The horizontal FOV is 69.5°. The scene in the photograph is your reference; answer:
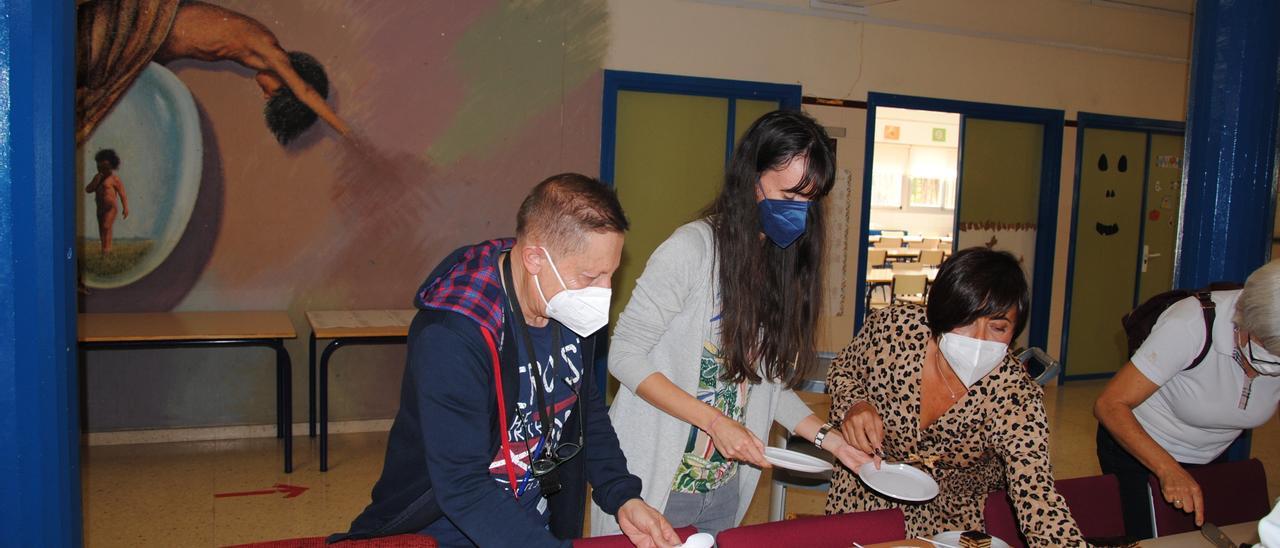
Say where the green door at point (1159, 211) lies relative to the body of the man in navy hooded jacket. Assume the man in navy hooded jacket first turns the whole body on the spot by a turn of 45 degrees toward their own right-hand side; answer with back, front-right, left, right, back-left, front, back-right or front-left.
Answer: back-left

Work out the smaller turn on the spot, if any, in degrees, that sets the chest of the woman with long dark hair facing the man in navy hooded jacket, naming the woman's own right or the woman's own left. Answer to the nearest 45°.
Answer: approximately 90° to the woman's own right

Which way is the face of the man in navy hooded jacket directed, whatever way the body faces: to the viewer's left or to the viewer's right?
to the viewer's right

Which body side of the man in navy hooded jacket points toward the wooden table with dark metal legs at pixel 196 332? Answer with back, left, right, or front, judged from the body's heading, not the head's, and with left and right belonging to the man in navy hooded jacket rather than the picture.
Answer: back

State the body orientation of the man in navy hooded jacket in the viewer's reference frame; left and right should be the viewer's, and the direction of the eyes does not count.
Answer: facing the viewer and to the right of the viewer

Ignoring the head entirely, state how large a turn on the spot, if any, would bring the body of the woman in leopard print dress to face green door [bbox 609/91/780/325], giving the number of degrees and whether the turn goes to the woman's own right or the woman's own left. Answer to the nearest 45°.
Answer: approximately 135° to the woman's own right

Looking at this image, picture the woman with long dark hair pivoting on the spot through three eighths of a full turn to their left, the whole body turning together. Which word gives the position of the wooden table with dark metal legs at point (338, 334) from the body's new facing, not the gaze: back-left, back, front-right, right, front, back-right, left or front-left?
front-left

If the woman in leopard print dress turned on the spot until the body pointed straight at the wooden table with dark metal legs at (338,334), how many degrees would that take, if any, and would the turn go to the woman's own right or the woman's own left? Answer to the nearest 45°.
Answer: approximately 135° to the woman's own right

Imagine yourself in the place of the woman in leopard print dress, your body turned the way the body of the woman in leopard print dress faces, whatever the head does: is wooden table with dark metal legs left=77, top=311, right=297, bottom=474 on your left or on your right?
on your right

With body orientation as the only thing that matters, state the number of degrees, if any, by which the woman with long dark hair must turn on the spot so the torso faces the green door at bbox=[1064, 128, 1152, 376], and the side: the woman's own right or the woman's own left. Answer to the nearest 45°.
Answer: approximately 90° to the woman's own left

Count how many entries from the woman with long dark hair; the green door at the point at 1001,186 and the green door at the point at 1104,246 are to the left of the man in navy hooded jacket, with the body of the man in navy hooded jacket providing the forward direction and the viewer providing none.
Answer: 3

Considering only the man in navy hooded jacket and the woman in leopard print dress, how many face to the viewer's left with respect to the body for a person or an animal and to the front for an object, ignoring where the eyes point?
0
